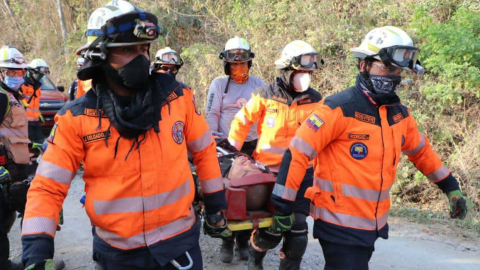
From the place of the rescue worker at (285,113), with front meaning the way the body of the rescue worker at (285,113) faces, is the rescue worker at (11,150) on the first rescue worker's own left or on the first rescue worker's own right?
on the first rescue worker's own right

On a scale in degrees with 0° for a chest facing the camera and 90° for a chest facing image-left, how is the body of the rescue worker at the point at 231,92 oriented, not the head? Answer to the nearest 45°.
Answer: approximately 0°

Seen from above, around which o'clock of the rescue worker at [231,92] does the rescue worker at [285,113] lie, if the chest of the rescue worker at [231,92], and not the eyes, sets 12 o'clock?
the rescue worker at [285,113] is roughly at 11 o'clock from the rescue worker at [231,92].

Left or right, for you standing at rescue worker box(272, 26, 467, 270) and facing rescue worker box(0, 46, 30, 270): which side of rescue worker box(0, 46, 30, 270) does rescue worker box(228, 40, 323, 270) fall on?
right

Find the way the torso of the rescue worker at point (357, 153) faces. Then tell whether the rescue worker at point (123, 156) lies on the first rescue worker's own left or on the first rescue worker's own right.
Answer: on the first rescue worker's own right

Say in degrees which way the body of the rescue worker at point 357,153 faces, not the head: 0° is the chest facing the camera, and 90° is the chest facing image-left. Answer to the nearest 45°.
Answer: approximately 315°

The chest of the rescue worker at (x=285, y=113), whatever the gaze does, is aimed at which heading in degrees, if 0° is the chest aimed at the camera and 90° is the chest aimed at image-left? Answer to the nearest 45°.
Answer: approximately 0°

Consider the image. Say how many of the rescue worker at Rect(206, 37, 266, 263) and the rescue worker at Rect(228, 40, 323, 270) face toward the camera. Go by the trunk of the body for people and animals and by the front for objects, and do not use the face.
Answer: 2

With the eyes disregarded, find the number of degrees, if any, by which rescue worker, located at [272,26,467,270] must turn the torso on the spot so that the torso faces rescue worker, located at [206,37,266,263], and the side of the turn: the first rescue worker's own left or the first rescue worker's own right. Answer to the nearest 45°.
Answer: approximately 180°

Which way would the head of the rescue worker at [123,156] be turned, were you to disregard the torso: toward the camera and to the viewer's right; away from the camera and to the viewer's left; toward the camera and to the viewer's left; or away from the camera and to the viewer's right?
toward the camera and to the viewer's right

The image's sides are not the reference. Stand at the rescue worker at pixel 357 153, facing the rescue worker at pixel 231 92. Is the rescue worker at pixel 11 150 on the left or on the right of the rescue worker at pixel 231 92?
left
